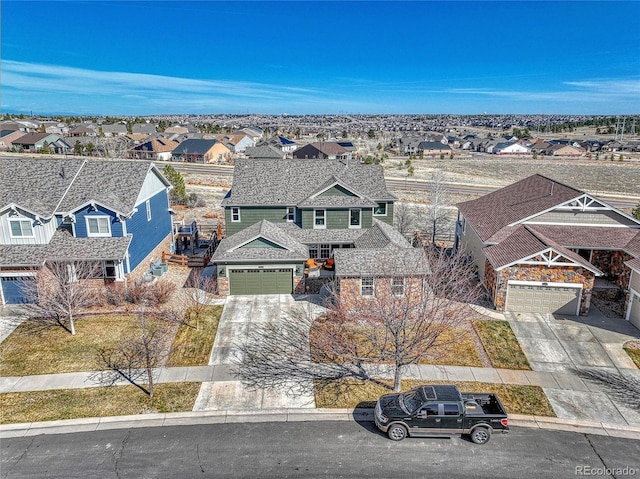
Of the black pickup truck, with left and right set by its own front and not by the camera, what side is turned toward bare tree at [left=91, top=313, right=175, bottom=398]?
front

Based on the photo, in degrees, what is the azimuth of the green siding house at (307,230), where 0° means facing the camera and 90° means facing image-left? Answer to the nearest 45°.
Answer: approximately 0°

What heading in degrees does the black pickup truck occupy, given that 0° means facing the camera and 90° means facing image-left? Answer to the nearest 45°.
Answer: approximately 90°

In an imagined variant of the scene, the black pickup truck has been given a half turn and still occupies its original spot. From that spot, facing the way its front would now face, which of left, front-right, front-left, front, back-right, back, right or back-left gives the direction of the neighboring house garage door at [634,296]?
front-left

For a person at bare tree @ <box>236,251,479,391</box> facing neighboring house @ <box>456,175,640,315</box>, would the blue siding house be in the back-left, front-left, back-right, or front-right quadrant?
back-left

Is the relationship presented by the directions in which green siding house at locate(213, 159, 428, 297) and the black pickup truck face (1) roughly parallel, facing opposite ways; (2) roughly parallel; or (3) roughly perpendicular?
roughly perpendicular

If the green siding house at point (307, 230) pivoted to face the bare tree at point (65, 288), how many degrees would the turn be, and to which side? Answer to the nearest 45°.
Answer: approximately 45° to its right

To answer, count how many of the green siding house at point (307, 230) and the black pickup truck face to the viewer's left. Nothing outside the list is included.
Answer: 1

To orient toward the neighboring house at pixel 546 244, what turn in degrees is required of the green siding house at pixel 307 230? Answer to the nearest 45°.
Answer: approximately 90° to its left

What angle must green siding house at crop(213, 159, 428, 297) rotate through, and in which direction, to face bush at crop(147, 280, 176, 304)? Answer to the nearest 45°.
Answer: approximately 45° to its right

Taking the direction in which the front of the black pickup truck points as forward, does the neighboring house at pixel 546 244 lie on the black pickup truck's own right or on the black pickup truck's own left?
on the black pickup truck's own right

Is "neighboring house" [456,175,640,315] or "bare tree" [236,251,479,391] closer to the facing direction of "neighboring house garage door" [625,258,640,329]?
the bare tree

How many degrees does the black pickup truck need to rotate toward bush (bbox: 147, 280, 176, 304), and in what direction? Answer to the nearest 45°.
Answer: approximately 45° to its right

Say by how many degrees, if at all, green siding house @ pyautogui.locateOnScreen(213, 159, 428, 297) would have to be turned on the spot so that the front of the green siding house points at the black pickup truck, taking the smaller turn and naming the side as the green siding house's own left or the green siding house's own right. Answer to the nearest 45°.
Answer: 0° — it already faces it
